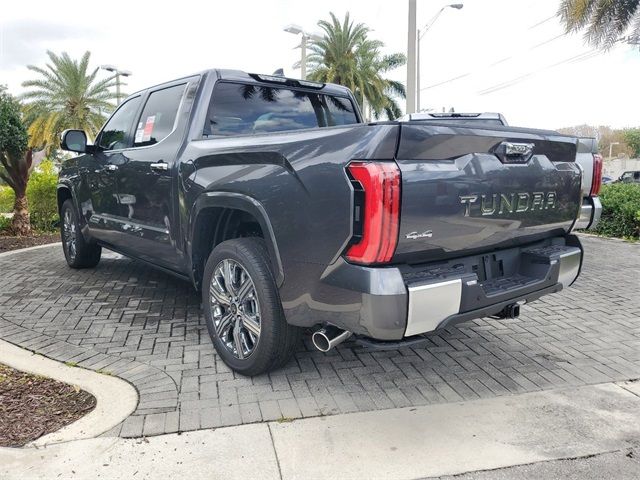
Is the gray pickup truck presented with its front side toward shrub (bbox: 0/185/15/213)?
yes

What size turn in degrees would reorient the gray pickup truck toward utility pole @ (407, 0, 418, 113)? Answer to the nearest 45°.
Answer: approximately 45° to its right

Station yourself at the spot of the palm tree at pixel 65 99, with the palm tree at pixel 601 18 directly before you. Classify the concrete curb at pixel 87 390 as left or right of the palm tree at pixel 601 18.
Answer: right

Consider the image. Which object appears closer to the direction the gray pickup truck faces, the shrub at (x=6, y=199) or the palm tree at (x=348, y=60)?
the shrub

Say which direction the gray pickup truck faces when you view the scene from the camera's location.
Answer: facing away from the viewer and to the left of the viewer

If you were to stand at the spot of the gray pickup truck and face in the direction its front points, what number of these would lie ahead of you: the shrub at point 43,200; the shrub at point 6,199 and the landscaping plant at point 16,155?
3

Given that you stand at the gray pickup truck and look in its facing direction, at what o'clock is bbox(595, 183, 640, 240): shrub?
The shrub is roughly at 3 o'clock from the gray pickup truck.

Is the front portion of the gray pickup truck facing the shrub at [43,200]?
yes
